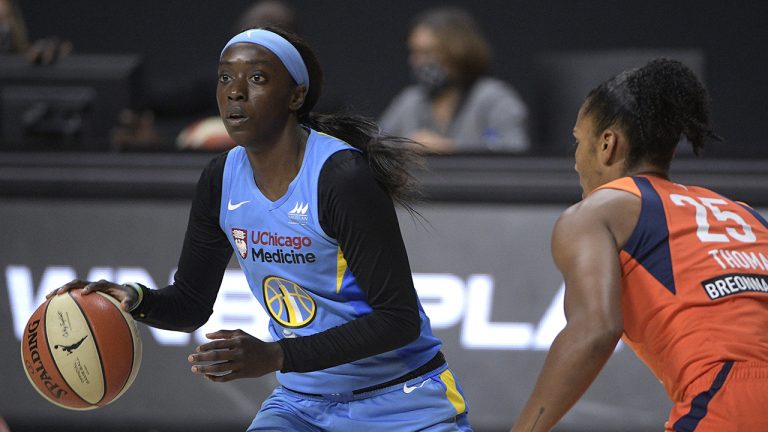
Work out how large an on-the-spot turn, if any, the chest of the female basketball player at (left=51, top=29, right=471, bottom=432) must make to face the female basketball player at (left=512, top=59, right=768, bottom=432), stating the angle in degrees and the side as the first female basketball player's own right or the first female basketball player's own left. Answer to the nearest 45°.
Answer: approximately 90° to the first female basketball player's own left

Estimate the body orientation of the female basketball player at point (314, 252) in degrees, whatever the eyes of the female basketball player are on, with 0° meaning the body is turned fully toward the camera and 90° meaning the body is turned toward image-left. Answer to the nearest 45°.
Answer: approximately 45°

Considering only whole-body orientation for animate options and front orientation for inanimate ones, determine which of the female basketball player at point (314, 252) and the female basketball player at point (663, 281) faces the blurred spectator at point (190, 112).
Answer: the female basketball player at point (663, 281)

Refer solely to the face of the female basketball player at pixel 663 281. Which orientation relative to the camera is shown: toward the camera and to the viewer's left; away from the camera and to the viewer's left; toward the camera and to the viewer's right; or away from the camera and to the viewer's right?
away from the camera and to the viewer's left

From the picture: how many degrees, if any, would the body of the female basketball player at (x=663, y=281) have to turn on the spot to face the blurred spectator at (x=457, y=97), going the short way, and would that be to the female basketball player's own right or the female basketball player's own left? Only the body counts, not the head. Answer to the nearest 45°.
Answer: approximately 45° to the female basketball player's own right

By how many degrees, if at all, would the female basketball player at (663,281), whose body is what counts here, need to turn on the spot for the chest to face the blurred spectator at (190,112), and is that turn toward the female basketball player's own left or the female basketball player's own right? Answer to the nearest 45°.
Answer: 0° — they already face them

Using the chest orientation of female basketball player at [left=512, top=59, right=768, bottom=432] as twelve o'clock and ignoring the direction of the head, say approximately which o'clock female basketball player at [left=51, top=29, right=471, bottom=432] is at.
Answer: female basketball player at [left=51, top=29, right=471, bottom=432] is roughly at 11 o'clock from female basketball player at [left=512, top=59, right=768, bottom=432].

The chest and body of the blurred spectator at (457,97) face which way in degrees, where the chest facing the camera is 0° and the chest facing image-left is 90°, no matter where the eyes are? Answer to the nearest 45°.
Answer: approximately 45°

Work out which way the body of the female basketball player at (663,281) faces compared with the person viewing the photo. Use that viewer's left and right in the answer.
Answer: facing away from the viewer and to the left of the viewer
